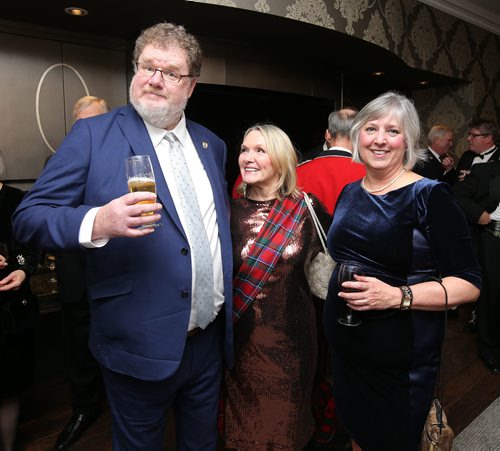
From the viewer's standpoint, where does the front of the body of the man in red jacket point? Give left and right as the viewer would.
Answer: facing away from the viewer

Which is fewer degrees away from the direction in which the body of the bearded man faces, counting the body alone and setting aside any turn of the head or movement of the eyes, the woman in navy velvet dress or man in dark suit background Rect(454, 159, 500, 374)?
the woman in navy velvet dress

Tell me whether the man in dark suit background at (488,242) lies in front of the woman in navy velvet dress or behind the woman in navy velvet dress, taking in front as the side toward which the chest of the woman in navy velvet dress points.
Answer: behind

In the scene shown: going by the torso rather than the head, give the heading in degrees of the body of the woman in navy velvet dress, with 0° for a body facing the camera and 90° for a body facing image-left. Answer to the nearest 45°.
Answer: approximately 45°

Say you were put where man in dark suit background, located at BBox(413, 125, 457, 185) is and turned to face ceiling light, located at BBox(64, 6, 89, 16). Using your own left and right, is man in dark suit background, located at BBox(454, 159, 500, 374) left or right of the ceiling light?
left

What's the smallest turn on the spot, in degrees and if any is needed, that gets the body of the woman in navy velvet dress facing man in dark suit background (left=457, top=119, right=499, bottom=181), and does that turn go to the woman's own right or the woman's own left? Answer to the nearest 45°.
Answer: approximately 135° to the woman's own right

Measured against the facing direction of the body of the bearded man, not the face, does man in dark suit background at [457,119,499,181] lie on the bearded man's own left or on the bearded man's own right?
on the bearded man's own left
